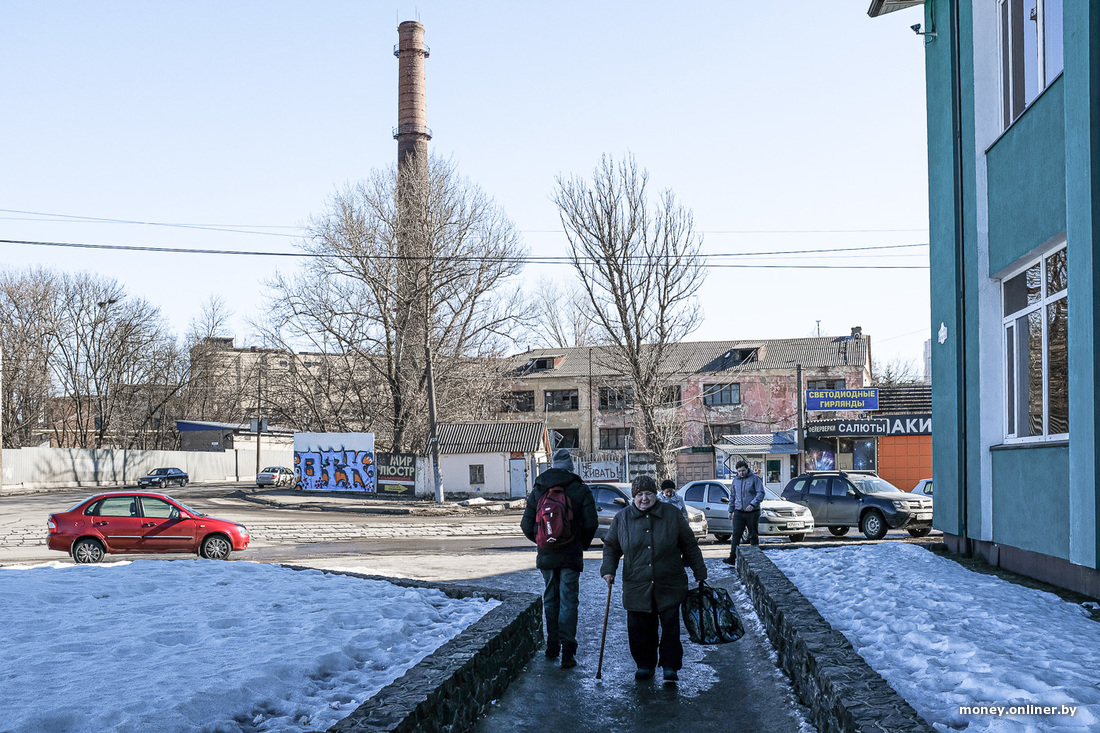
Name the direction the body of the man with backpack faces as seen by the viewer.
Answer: away from the camera

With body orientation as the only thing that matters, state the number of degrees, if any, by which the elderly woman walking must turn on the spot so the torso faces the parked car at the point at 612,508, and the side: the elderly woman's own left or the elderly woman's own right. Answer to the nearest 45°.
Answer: approximately 180°

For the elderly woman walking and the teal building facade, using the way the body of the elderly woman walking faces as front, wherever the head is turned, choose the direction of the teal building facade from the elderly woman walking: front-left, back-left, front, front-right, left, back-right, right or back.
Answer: back-left

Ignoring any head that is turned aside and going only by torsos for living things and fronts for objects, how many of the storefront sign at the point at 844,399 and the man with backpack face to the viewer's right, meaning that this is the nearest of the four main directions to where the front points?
0

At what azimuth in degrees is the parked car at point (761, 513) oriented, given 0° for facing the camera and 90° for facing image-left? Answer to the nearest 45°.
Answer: approximately 315°

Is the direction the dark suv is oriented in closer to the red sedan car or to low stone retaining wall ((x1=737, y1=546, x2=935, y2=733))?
the low stone retaining wall

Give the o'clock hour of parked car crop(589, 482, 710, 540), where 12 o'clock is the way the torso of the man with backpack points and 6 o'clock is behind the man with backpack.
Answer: The parked car is roughly at 12 o'clock from the man with backpack.

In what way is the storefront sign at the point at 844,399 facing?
toward the camera

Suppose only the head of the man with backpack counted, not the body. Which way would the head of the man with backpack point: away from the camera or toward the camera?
away from the camera

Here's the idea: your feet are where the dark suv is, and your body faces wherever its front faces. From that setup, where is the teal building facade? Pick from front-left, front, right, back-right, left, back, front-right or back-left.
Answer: front-right

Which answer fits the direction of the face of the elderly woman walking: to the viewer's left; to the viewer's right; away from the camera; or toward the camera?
toward the camera

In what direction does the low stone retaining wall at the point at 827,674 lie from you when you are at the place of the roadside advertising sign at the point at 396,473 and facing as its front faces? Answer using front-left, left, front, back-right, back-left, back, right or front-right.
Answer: front
